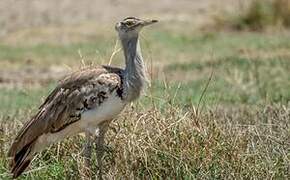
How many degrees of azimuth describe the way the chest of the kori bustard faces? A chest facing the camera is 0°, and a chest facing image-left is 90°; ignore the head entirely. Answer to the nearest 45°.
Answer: approximately 270°
